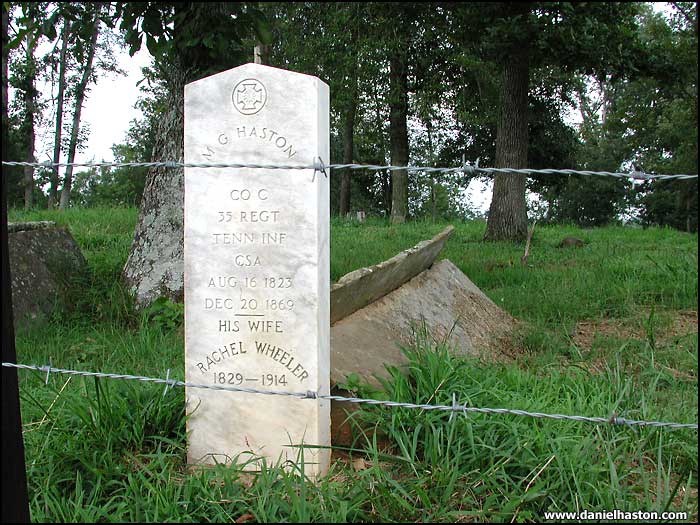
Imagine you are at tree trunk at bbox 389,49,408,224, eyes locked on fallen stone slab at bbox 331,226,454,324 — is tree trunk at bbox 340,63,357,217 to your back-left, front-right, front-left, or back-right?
back-right

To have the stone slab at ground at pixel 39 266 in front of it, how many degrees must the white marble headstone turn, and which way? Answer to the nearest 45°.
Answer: approximately 135° to its right

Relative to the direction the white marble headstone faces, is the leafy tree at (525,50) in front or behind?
behind

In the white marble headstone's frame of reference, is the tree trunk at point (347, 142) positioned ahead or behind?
behind

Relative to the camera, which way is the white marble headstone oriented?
toward the camera

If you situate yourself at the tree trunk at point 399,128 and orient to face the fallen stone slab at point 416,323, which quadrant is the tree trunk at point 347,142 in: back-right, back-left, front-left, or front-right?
back-right

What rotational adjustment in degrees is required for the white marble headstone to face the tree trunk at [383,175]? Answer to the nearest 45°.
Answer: approximately 180°

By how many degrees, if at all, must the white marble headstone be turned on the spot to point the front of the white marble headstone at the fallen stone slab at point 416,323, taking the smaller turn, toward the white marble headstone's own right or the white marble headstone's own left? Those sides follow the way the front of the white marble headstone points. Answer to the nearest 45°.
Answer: approximately 135° to the white marble headstone's own left

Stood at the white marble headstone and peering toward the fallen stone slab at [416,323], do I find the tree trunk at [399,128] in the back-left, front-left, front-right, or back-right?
front-left

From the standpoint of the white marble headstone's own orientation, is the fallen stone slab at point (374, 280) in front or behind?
behind

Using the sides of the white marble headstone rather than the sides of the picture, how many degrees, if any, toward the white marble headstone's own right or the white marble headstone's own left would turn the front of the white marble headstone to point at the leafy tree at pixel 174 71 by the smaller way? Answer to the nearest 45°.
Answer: approximately 180°

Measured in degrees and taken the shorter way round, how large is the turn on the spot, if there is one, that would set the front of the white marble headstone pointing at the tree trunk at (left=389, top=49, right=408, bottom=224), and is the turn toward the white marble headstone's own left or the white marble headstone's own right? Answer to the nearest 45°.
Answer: approximately 180°
